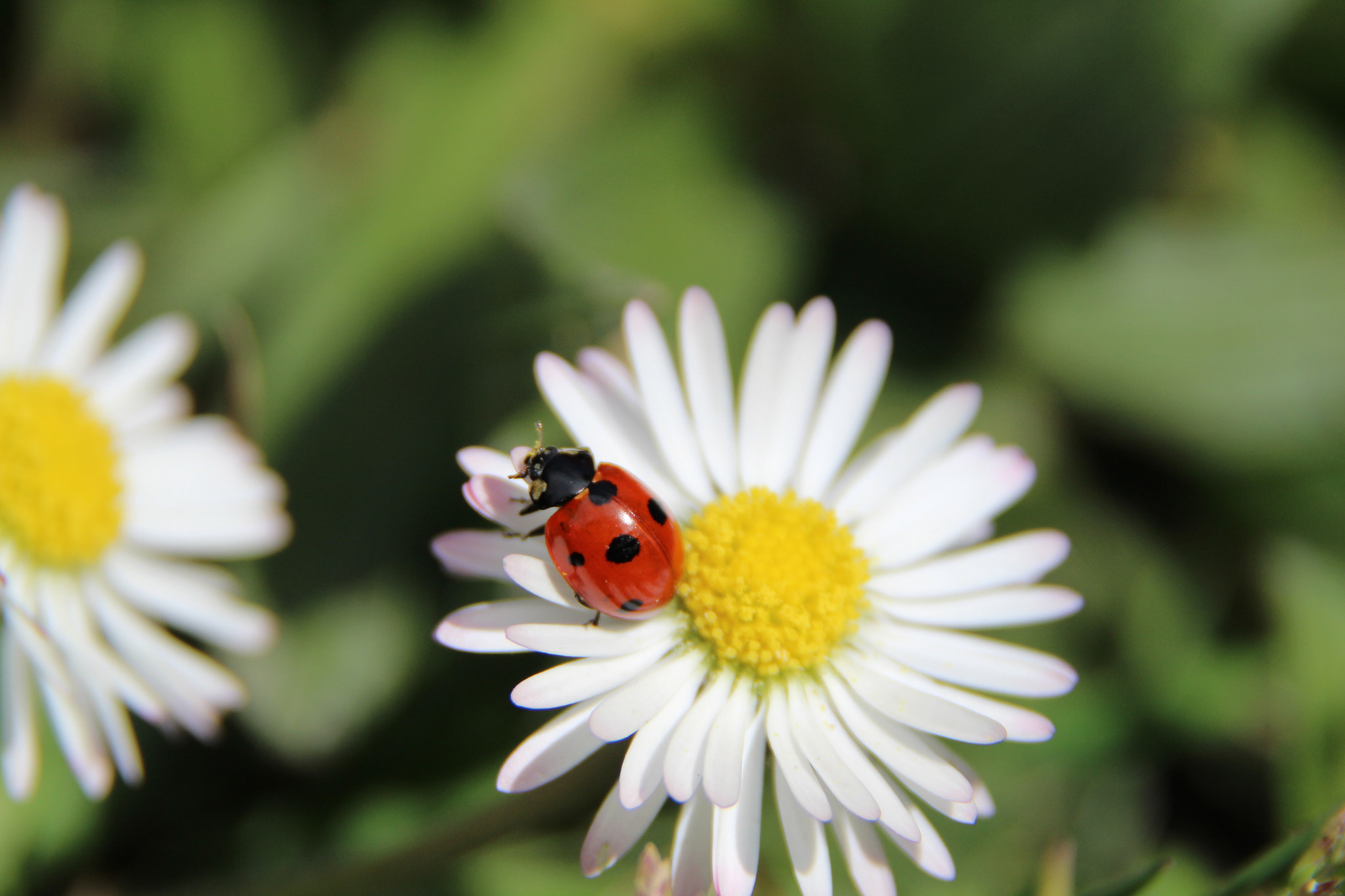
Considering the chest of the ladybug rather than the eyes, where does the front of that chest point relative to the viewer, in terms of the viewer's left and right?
facing away from the viewer and to the left of the viewer

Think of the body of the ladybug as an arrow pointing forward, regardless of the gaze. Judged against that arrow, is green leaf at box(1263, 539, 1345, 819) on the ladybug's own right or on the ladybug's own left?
on the ladybug's own right

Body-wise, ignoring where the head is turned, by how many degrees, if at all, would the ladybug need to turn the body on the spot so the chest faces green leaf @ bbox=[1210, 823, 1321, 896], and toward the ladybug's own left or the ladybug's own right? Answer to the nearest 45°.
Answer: approximately 135° to the ladybug's own right

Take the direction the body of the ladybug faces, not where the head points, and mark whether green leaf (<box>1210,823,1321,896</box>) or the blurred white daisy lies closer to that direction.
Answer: the blurred white daisy

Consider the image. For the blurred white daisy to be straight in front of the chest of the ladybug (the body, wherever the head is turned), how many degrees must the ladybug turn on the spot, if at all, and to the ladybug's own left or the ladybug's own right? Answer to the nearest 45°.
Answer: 0° — it already faces it

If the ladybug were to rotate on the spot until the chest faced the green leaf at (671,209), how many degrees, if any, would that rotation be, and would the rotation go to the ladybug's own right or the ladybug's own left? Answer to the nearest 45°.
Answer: approximately 45° to the ladybug's own right

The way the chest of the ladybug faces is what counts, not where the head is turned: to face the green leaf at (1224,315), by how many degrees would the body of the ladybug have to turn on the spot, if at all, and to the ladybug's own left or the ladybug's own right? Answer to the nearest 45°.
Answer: approximately 90° to the ladybug's own right
